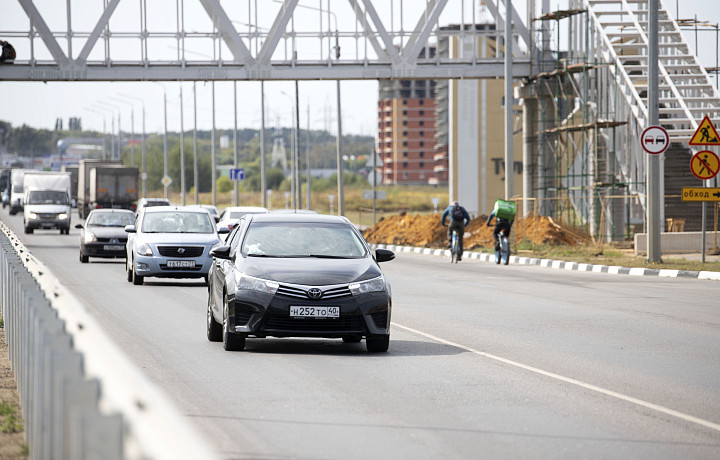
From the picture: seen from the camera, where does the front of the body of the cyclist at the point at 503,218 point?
away from the camera

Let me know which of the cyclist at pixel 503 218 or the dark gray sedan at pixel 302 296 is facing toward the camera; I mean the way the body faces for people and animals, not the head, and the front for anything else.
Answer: the dark gray sedan

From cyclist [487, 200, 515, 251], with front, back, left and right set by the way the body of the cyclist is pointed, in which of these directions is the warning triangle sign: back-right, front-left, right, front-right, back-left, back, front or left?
back-right

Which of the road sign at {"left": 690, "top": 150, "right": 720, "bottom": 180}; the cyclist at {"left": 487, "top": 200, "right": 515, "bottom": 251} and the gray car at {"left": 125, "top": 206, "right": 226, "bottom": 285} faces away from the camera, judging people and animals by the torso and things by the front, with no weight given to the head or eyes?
the cyclist

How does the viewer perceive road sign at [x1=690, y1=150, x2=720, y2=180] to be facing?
facing the viewer

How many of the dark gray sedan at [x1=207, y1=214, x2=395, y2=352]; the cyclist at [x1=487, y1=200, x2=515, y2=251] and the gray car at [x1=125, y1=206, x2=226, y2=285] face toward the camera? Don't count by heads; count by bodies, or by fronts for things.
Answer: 2

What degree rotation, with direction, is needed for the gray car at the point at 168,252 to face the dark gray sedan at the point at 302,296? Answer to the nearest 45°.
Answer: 0° — it already faces it

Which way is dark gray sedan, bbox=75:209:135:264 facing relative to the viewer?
toward the camera

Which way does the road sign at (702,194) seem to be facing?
toward the camera

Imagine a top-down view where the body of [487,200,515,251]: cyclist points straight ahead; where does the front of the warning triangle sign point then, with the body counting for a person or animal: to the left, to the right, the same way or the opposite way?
the opposite way

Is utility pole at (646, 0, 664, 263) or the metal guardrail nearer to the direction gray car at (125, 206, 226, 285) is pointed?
the metal guardrail

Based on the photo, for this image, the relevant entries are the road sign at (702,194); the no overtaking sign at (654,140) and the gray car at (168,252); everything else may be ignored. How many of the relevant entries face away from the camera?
0

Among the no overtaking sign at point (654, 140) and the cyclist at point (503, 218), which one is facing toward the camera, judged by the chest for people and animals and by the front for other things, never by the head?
the no overtaking sign
